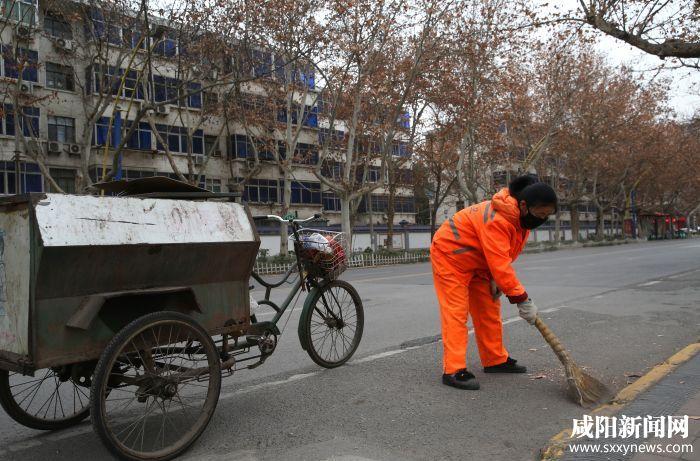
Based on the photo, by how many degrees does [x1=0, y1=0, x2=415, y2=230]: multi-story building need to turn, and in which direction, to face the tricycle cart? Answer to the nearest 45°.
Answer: approximately 45° to its right

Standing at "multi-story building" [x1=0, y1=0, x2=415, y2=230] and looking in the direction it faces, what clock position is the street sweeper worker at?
The street sweeper worker is roughly at 1 o'clock from the multi-story building.

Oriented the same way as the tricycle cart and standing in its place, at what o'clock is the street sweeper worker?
The street sweeper worker is roughly at 1 o'clock from the tricycle cart.

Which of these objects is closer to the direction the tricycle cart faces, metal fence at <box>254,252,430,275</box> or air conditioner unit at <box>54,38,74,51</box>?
the metal fence

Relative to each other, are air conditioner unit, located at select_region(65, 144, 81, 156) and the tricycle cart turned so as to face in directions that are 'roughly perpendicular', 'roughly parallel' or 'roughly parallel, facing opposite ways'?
roughly perpendicular

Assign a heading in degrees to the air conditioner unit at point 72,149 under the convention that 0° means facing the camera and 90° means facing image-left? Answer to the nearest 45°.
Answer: approximately 315°

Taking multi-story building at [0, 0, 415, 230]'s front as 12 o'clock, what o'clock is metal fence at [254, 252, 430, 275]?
The metal fence is roughly at 11 o'clock from the multi-story building.

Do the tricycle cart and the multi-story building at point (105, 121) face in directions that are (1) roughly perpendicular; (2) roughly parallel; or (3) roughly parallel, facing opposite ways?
roughly perpendicular

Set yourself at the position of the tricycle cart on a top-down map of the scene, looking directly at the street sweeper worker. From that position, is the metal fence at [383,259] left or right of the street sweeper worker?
left

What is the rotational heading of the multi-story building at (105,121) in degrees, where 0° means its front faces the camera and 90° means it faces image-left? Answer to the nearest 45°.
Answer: approximately 315°
